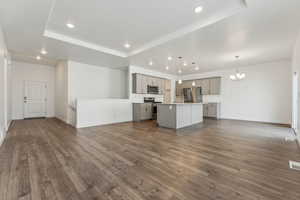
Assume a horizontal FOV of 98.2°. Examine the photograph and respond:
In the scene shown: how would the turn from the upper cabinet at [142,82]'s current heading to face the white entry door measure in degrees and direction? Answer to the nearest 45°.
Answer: approximately 135° to its right

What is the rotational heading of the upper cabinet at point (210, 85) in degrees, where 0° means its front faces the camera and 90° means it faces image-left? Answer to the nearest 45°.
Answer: approximately 45°

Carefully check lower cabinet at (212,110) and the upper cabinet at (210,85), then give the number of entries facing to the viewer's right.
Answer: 0

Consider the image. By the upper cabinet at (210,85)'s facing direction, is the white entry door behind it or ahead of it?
ahead

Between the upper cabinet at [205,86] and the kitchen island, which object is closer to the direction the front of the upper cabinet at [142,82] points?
the kitchen island

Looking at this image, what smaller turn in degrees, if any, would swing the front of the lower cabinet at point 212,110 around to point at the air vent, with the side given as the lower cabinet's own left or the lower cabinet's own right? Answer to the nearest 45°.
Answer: approximately 45° to the lower cabinet's own left

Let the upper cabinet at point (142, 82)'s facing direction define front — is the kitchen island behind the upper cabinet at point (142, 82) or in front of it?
in front

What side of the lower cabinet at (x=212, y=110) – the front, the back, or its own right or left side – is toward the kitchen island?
front

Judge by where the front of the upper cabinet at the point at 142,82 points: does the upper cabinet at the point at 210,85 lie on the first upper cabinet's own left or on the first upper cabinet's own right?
on the first upper cabinet's own left

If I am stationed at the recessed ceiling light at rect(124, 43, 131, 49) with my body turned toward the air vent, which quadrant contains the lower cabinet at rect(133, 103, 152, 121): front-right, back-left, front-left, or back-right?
back-left

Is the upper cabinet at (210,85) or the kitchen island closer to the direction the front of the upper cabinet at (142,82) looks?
the kitchen island
